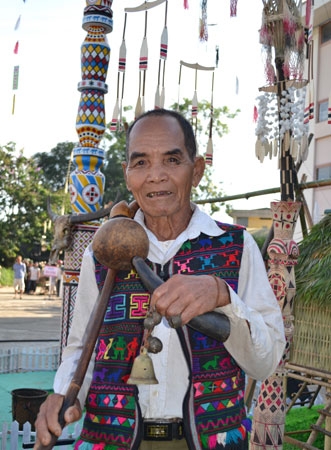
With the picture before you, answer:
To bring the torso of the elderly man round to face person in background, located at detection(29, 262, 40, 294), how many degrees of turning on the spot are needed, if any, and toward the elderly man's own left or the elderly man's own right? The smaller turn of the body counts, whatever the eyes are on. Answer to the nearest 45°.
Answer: approximately 180°

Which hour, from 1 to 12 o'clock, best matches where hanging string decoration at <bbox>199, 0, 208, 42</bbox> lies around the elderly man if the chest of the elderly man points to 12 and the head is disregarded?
The hanging string decoration is roughly at 6 o'clock from the elderly man.

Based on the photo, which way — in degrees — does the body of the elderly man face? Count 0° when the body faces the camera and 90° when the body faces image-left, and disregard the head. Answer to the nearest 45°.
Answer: approximately 0°

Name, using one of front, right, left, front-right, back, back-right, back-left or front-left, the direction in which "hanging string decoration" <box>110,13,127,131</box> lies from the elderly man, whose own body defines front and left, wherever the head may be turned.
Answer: back

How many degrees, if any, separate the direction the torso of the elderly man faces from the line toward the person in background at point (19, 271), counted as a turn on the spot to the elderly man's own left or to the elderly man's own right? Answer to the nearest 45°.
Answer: approximately 180°

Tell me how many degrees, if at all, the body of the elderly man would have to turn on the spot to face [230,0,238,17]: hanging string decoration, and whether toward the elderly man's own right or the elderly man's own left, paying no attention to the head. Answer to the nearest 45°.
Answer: approximately 180°

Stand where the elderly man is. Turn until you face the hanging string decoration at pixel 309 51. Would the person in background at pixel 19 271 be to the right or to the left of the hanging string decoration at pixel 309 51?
left

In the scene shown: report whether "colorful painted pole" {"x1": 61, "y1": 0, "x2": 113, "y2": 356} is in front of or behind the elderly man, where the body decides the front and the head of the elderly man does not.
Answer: behind
